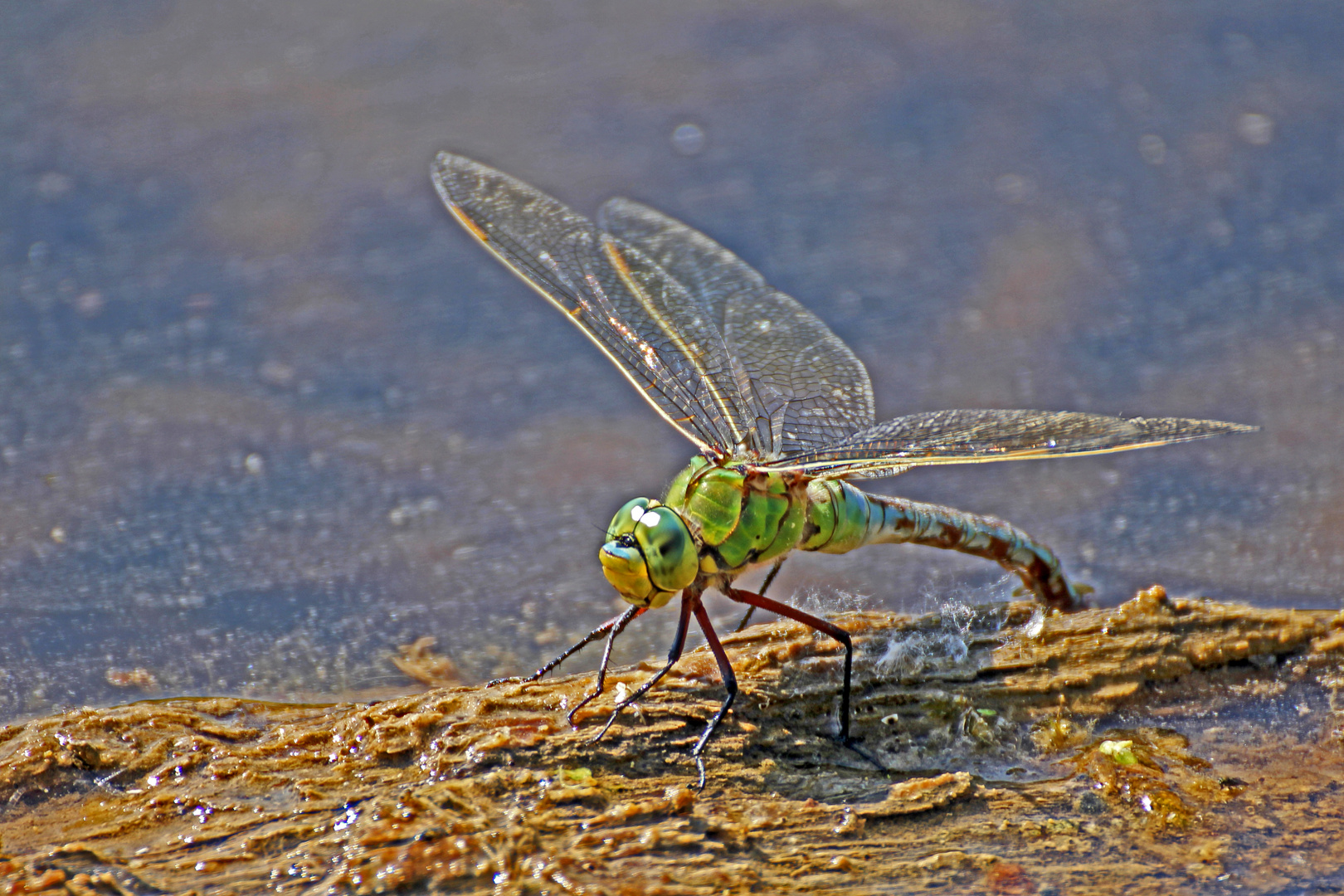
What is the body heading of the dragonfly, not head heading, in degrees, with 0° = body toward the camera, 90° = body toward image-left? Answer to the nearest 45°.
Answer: approximately 45°
